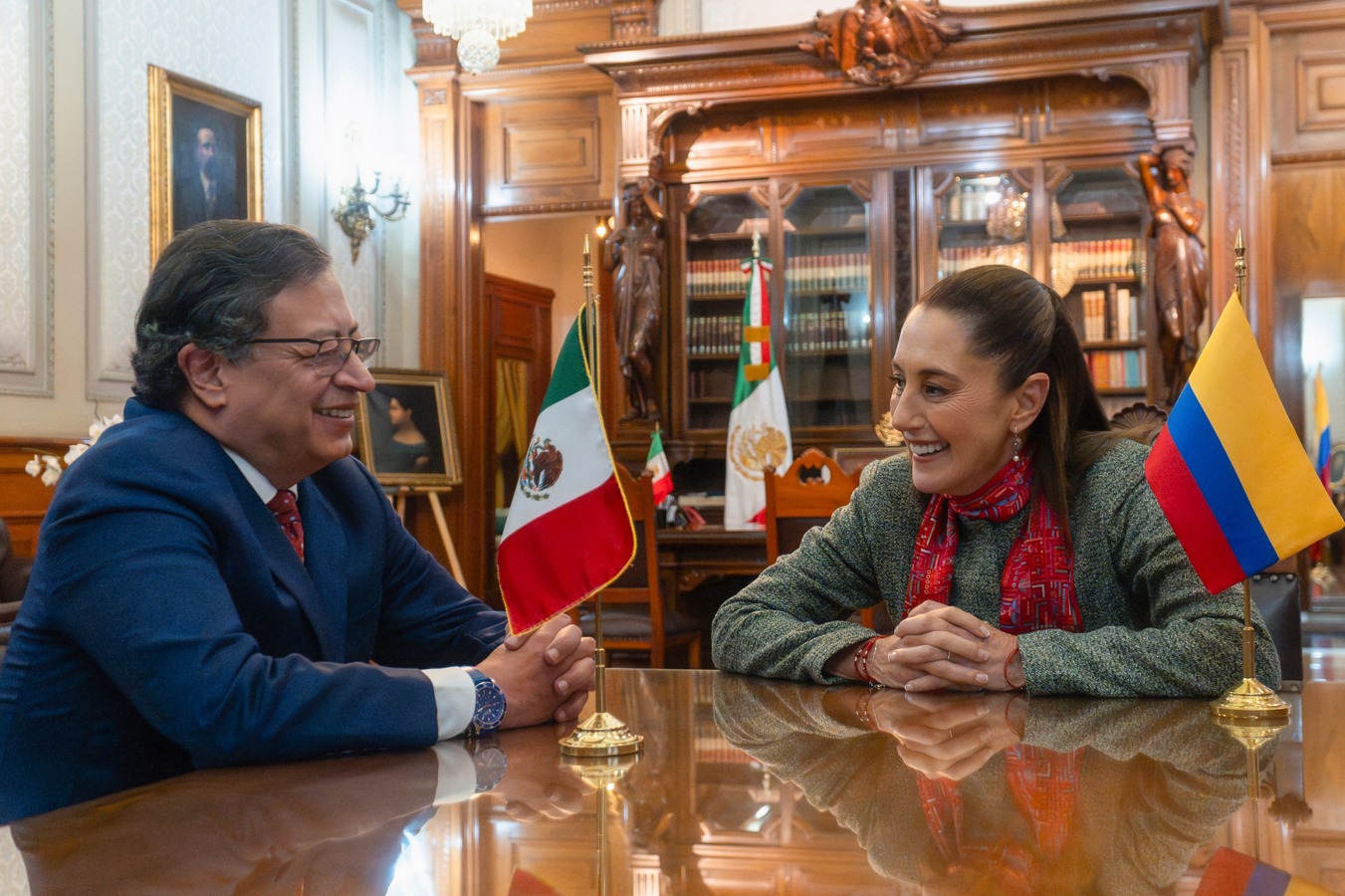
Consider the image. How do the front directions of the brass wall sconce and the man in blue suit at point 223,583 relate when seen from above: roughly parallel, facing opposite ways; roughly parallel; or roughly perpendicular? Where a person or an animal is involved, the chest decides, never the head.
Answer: roughly parallel

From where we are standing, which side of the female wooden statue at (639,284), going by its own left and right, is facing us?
front

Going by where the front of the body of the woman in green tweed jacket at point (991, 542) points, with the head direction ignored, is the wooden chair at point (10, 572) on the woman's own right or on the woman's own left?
on the woman's own right

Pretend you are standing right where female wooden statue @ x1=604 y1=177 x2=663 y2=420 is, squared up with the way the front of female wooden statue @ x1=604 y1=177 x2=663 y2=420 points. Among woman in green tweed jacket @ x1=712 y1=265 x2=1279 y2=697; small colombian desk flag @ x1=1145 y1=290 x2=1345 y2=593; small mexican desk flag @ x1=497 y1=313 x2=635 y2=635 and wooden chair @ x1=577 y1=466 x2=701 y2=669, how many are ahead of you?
4

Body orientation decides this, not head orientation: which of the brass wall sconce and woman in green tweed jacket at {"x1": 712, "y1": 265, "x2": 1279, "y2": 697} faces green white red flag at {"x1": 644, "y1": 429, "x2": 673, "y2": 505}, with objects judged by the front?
the brass wall sconce

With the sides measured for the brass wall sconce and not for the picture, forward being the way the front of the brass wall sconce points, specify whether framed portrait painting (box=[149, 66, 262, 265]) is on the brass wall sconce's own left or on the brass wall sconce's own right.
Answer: on the brass wall sconce's own right

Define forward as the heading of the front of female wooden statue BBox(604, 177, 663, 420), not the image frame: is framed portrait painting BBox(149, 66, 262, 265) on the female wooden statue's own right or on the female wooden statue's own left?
on the female wooden statue's own right

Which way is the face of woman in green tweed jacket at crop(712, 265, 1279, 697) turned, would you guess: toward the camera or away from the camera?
toward the camera

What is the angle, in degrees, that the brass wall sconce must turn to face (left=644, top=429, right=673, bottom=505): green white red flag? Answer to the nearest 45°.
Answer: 0° — it already faces it

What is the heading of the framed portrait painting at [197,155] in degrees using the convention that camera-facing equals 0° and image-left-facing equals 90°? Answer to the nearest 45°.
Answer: approximately 315°

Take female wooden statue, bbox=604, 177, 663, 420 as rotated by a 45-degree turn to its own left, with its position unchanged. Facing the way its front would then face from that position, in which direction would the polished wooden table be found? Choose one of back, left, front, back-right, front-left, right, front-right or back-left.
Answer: front-right

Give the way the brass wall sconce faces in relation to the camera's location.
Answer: facing the viewer and to the right of the viewer
